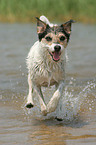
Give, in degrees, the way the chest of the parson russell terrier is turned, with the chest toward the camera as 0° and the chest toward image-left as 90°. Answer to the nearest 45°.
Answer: approximately 0°
